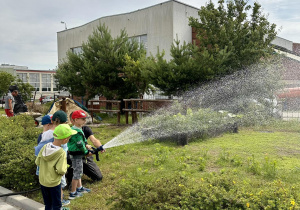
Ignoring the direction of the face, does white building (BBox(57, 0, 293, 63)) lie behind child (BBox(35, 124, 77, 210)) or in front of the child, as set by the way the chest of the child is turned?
in front

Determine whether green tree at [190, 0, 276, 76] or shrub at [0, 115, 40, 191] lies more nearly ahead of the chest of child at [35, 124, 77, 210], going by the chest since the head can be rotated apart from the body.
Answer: the green tree

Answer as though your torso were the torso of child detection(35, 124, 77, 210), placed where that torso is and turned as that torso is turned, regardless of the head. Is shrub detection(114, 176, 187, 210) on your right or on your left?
on your right

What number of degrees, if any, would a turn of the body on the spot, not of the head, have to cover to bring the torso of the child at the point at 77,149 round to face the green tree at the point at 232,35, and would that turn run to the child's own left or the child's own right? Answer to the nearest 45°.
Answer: approximately 45° to the child's own left

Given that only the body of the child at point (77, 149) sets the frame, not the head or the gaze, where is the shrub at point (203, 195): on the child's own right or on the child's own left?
on the child's own right

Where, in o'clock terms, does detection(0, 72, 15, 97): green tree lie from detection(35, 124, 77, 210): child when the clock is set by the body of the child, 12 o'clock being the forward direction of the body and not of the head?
The green tree is roughly at 10 o'clock from the child.

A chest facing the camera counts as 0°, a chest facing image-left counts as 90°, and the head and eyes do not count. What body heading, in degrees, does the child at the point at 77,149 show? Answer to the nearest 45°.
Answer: approximately 270°

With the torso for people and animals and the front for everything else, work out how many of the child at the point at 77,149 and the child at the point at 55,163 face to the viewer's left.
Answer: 0

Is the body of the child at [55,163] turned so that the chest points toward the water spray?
yes

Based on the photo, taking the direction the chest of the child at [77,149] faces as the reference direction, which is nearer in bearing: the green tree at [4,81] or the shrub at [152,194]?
the shrub

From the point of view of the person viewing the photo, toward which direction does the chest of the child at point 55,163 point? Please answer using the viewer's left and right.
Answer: facing away from the viewer and to the right of the viewer

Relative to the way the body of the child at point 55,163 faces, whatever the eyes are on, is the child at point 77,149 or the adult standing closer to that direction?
the child

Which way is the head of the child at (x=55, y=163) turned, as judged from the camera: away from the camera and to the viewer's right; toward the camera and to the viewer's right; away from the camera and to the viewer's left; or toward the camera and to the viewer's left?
away from the camera and to the viewer's right

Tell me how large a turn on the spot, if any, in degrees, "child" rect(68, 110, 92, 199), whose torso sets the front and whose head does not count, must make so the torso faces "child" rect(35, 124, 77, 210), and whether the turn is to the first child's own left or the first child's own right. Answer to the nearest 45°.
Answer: approximately 90° to the first child's own right
